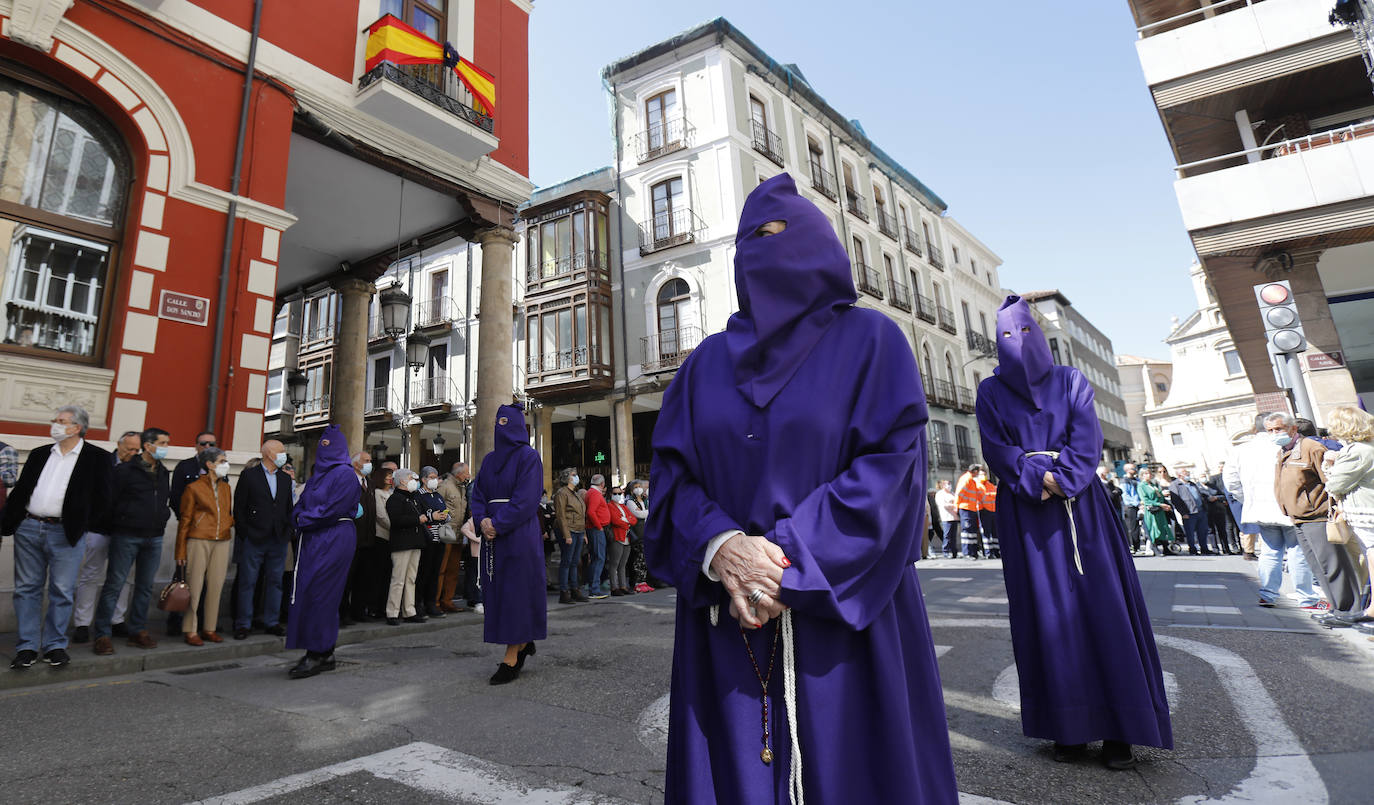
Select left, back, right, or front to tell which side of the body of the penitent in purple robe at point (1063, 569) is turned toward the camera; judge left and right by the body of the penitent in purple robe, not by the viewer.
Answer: front

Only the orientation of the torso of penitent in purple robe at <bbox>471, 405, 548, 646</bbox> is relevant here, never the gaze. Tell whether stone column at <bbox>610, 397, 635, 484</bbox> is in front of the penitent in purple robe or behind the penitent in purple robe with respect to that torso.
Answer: behind

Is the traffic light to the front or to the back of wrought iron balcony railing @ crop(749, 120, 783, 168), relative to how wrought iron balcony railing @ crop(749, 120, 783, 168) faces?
to the front

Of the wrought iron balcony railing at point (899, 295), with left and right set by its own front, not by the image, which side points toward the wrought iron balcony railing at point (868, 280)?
right

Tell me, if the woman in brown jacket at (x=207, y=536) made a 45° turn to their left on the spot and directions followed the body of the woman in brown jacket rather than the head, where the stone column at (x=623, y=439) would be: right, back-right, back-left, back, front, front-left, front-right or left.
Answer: front-left

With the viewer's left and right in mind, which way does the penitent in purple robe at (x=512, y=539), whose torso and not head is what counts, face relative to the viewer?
facing the viewer and to the left of the viewer

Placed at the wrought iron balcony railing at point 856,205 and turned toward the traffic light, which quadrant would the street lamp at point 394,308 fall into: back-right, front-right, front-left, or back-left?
front-right

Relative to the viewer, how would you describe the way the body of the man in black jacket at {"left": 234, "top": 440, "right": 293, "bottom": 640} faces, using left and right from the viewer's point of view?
facing the viewer and to the right of the viewer

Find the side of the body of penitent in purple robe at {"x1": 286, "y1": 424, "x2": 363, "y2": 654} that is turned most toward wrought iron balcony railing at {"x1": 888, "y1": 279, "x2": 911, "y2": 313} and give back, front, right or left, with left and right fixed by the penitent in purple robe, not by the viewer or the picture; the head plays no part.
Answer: back

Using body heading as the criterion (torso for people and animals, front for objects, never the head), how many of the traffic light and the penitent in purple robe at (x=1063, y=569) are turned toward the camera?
2

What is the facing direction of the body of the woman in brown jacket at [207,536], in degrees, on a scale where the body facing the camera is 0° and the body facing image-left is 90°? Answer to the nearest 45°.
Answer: approximately 315°
